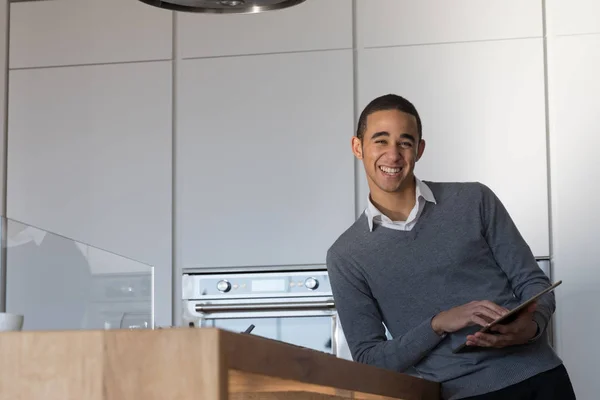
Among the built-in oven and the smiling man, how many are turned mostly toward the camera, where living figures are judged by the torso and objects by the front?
2

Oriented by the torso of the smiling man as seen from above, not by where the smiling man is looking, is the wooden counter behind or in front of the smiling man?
in front

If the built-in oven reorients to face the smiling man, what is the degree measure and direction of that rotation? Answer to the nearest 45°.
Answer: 0° — it already faces them

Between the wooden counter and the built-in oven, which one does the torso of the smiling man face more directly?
the wooden counter

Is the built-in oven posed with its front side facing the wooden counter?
yes

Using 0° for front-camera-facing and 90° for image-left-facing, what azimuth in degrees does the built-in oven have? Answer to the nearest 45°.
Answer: approximately 0°
